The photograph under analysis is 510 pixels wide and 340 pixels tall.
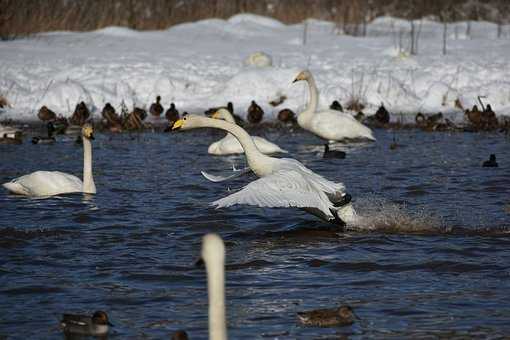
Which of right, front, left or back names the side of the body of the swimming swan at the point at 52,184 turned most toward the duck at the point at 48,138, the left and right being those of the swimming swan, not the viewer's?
left

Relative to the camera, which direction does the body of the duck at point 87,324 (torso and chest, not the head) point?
to the viewer's right

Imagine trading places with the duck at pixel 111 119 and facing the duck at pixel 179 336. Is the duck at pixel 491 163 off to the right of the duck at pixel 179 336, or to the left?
left

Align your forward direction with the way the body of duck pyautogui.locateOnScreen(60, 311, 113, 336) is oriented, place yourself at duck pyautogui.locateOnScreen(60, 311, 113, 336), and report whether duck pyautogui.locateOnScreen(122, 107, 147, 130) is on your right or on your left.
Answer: on your left

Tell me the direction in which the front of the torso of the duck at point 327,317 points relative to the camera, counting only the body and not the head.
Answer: to the viewer's right

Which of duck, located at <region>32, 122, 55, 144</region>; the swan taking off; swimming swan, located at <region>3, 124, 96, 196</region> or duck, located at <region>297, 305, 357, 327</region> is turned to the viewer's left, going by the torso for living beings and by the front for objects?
the swan taking off

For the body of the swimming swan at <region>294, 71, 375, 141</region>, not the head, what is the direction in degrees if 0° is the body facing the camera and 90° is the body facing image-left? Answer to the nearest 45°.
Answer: approximately 90°

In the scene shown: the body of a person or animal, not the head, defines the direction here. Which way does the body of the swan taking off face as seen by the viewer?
to the viewer's left

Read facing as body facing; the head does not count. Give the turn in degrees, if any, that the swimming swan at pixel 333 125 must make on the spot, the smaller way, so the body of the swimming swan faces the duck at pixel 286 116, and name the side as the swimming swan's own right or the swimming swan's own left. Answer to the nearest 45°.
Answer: approximately 45° to the swimming swan's own right

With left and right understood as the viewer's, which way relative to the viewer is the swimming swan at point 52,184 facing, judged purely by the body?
facing to the right of the viewer

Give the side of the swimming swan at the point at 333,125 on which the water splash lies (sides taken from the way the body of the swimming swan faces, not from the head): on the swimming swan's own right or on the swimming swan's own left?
on the swimming swan's own left
